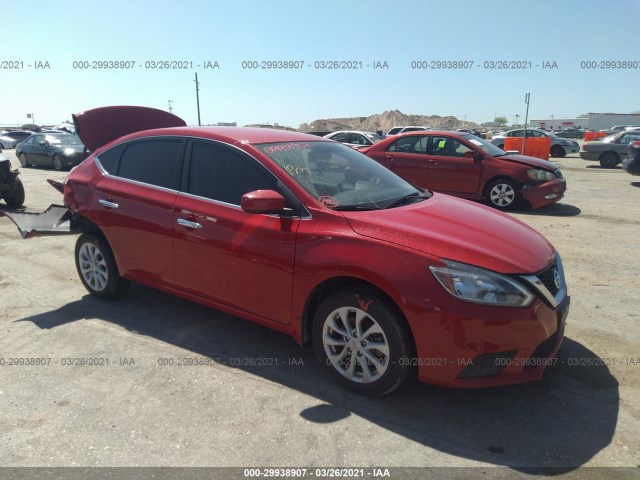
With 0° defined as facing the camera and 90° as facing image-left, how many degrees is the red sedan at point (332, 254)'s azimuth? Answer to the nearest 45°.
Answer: approximately 315°

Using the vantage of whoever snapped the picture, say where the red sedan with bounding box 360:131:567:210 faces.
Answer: facing the viewer and to the right of the viewer

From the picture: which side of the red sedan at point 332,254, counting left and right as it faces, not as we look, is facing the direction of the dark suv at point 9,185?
back

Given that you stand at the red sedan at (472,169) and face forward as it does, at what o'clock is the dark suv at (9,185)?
The dark suv is roughly at 4 o'clock from the red sedan.

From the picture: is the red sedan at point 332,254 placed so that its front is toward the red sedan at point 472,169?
no

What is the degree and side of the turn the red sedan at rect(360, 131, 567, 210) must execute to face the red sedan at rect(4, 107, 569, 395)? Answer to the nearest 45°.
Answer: approximately 45° to its right

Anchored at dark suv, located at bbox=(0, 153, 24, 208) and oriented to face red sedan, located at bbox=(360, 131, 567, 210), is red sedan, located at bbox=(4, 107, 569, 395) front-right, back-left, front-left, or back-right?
front-right

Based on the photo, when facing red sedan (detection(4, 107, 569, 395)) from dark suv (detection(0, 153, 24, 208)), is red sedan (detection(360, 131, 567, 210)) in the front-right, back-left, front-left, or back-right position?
front-left

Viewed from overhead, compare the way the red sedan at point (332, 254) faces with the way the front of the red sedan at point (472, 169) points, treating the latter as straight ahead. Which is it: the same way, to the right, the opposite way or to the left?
the same way
